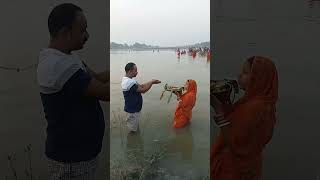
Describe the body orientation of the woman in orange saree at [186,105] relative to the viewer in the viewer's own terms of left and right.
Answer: facing to the left of the viewer
